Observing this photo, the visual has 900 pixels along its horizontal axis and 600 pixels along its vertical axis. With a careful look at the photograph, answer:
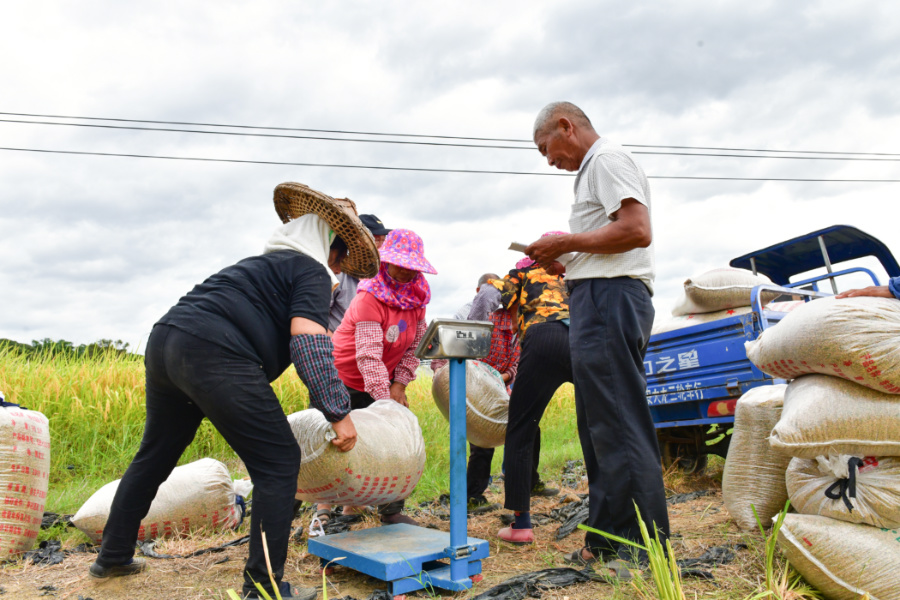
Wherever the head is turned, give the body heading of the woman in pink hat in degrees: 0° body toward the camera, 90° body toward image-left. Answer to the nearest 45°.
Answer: approximately 315°

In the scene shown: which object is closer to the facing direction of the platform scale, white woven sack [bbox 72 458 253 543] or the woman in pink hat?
the white woven sack

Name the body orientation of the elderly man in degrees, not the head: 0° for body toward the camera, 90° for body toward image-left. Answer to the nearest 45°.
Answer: approximately 90°

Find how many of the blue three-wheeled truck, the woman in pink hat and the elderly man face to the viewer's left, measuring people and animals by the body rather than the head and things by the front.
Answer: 1

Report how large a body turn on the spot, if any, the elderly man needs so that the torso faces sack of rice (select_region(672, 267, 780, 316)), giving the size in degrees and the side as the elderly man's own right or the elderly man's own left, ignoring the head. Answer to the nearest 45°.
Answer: approximately 90° to the elderly man's own right

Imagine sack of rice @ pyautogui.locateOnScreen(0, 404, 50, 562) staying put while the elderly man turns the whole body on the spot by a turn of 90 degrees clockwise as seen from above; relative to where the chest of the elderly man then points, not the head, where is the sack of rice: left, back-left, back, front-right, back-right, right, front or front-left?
left

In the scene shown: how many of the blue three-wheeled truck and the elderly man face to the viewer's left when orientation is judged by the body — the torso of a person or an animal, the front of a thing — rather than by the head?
1

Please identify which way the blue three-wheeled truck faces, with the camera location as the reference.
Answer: facing away from the viewer and to the right of the viewer

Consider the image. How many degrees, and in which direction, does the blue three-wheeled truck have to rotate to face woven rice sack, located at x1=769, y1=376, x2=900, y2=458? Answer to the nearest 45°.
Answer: approximately 135° to its right

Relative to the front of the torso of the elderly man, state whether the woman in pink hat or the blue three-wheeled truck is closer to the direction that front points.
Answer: the woman in pink hat

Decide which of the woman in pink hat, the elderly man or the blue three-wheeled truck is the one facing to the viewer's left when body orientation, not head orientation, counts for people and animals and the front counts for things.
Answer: the elderly man
